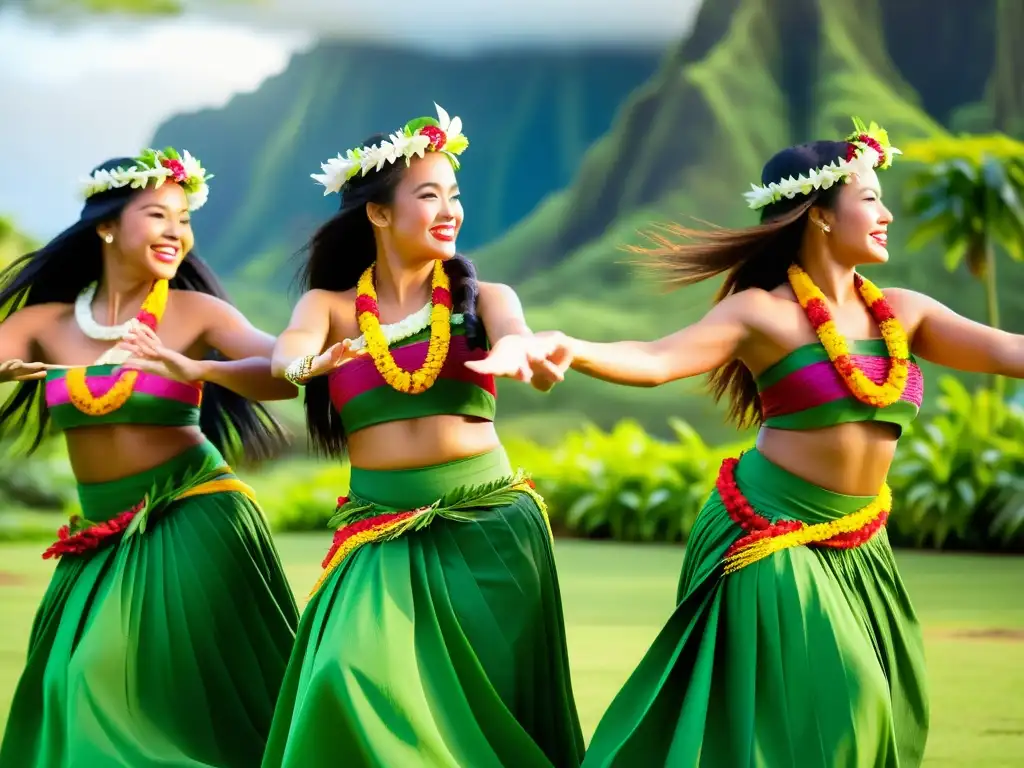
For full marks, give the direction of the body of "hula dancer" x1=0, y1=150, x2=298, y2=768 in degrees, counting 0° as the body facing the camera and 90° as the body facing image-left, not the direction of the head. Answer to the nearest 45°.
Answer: approximately 0°

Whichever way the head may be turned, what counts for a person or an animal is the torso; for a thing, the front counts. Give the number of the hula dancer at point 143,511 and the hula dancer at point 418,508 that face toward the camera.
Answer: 2

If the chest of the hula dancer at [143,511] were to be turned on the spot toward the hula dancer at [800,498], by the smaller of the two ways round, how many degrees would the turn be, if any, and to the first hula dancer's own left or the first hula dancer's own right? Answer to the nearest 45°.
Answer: approximately 45° to the first hula dancer's own left

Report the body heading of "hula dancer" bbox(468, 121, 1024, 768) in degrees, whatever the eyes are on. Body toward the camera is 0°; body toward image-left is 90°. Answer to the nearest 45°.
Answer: approximately 315°

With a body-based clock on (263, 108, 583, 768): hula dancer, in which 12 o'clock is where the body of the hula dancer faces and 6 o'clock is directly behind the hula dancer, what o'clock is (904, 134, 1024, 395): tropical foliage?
The tropical foliage is roughly at 7 o'clock from the hula dancer.

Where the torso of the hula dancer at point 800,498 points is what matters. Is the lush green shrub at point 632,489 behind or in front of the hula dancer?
behind

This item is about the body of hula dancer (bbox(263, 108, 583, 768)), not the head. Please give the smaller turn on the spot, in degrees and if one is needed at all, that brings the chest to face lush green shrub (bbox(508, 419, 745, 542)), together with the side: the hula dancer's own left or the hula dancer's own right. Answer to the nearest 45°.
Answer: approximately 180°

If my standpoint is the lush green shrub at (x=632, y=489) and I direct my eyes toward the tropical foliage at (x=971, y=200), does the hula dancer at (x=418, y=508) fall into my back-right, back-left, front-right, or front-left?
back-right

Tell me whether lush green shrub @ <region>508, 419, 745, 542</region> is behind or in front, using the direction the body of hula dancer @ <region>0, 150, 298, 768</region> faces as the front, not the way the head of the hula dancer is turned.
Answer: behind

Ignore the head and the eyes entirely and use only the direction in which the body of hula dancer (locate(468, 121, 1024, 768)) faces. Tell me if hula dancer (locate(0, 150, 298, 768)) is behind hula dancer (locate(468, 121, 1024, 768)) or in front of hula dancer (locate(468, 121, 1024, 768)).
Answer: behind

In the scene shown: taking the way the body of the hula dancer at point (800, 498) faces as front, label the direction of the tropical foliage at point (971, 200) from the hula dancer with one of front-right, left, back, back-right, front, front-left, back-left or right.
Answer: back-left
